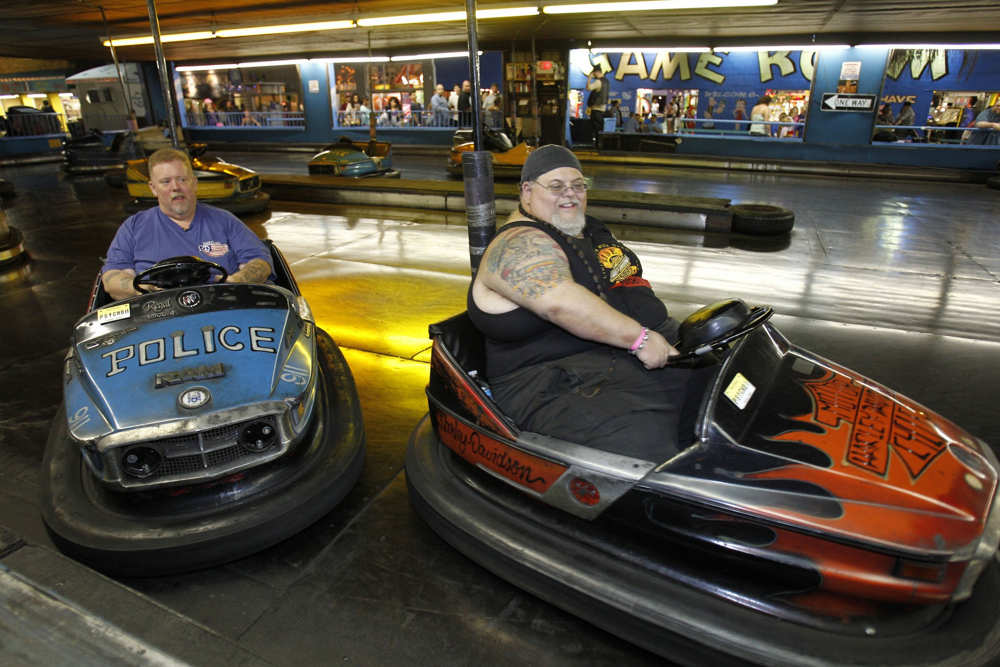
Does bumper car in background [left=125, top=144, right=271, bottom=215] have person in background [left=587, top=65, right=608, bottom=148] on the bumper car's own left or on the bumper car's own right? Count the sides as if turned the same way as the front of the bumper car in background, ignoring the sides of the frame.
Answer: on the bumper car's own left

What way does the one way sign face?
toward the camera

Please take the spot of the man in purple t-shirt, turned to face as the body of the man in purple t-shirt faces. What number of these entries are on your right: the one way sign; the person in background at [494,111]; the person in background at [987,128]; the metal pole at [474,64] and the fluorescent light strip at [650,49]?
0

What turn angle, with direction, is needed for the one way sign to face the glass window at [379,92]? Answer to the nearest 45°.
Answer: approximately 90° to its right

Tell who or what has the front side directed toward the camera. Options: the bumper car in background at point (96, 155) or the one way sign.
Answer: the one way sign

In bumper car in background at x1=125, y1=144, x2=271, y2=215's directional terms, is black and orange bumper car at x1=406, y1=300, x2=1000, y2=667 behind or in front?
in front

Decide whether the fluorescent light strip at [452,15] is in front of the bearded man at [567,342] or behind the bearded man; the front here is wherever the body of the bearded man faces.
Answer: behind

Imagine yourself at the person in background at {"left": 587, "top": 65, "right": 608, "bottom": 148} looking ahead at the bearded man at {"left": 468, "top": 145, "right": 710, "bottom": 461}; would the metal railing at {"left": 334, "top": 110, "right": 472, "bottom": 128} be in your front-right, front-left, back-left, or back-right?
back-right

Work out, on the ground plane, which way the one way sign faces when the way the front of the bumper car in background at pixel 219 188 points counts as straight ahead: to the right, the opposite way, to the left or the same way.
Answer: to the right

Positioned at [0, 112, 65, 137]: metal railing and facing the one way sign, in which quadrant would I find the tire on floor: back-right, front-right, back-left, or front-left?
front-right

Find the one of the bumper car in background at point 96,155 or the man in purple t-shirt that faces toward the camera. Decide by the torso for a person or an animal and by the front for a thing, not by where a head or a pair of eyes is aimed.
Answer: the man in purple t-shirt

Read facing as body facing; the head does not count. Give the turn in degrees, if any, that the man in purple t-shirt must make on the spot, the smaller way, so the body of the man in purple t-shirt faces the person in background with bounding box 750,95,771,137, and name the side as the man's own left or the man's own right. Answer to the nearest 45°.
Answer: approximately 135° to the man's own left

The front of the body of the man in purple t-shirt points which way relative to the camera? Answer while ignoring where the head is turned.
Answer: toward the camera

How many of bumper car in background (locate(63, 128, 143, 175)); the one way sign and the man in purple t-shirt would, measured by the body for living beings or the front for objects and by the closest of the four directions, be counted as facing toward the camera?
2

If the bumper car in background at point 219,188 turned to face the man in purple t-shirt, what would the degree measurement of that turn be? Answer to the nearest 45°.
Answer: approximately 45° to its right

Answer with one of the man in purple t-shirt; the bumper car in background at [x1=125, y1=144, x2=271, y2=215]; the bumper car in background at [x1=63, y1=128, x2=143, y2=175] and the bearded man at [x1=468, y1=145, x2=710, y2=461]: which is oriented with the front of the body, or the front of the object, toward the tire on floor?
the bumper car in background at [x1=125, y1=144, x2=271, y2=215]

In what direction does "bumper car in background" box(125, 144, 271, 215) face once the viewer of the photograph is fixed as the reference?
facing the viewer and to the right of the viewer

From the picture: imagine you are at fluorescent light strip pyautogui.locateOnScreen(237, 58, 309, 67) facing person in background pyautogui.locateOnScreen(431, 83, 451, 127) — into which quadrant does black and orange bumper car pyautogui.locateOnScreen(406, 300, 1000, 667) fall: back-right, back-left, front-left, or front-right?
front-right

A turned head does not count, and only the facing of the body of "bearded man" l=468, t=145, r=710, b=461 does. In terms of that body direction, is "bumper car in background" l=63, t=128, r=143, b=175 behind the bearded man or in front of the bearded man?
behind

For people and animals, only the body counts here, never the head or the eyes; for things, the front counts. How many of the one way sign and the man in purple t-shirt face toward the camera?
2

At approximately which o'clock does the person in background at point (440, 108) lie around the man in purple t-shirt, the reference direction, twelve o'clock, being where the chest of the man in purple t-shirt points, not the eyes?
The person in background is roughly at 7 o'clock from the man in purple t-shirt.
